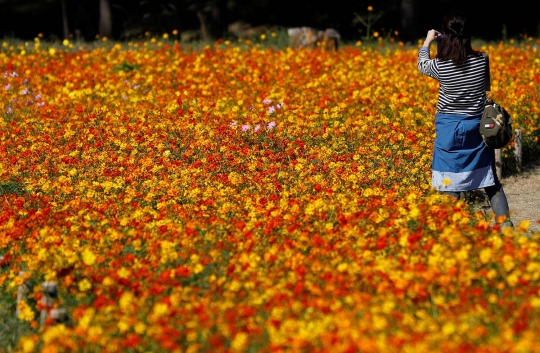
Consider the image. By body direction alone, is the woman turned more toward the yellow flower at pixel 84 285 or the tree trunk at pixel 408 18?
the tree trunk

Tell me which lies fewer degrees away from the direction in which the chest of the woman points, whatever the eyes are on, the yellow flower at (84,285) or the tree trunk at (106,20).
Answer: the tree trunk

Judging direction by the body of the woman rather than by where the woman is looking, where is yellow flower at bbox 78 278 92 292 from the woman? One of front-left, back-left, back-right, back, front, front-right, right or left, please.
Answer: left

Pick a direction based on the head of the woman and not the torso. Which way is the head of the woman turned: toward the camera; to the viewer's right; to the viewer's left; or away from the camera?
away from the camera

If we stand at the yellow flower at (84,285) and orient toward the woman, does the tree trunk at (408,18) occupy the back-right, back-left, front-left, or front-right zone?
front-left

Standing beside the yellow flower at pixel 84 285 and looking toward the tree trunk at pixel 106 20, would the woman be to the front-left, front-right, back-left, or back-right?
front-right

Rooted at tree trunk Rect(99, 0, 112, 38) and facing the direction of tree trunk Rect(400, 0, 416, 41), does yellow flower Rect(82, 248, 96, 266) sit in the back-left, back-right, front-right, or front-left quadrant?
front-right

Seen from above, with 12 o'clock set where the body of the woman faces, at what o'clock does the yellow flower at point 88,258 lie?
The yellow flower is roughly at 7 o'clock from the woman.

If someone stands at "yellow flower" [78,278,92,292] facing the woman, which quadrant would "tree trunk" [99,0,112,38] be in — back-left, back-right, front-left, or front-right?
front-left

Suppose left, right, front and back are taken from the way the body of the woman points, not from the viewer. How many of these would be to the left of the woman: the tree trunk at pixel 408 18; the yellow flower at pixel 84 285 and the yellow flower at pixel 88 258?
2

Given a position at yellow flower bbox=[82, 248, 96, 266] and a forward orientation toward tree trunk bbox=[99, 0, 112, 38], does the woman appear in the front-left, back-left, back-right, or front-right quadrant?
front-right

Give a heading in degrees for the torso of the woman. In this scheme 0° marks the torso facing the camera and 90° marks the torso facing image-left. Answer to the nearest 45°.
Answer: approximately 135°

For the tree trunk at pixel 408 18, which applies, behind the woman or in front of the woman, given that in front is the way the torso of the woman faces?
in front
